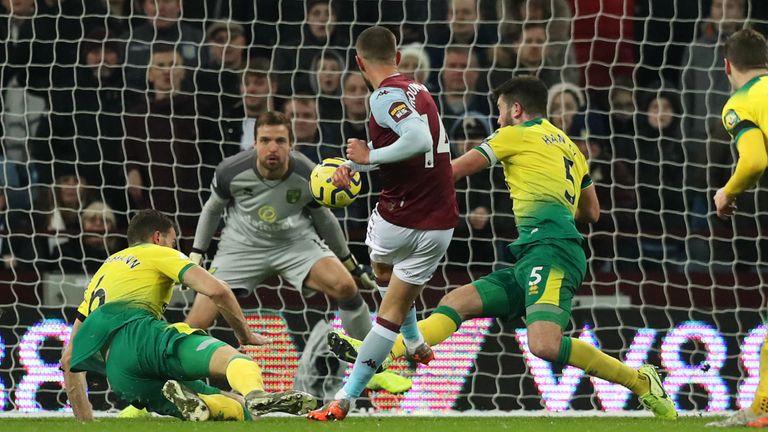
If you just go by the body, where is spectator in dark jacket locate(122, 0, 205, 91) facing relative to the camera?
toward the camera

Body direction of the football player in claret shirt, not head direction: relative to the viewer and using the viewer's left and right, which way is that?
facing away from the viewer and to the left of the viewer

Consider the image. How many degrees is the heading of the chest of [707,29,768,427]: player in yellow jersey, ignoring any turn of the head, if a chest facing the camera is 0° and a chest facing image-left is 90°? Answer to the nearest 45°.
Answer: approximately 135°

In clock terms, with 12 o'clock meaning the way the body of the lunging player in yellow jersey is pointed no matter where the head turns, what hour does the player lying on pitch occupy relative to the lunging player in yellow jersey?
The player lying on pitch is roughly at 10 o'clock from the lunging player in yellow jersey.

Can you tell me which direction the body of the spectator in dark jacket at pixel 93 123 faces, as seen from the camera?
toward the camera

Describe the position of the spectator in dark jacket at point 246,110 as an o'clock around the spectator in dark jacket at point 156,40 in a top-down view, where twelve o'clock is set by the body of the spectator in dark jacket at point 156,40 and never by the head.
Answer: the spectator in dark jacket at point 246,110 is roughly at 10 o'clock from the spectator in dark jacket at point 156,40.

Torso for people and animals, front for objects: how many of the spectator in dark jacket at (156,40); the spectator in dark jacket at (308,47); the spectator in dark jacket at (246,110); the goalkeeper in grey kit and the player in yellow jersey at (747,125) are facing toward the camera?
4

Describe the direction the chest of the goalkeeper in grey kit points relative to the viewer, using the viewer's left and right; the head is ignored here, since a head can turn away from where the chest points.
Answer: facing the viewer

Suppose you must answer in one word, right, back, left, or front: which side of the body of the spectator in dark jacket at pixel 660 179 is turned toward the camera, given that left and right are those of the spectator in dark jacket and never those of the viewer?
front

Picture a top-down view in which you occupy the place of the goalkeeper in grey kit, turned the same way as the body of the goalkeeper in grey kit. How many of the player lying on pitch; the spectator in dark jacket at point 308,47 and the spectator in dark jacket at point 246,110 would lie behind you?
2

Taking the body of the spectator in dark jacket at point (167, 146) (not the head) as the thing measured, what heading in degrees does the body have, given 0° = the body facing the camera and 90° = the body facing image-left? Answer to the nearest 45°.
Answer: approximately 0°

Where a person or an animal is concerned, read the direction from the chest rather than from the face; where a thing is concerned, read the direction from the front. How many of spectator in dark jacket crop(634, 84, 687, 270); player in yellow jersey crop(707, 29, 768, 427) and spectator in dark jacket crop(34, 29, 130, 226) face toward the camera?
2

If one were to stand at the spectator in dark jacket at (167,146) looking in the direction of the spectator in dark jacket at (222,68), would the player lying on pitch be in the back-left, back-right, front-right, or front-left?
back-right

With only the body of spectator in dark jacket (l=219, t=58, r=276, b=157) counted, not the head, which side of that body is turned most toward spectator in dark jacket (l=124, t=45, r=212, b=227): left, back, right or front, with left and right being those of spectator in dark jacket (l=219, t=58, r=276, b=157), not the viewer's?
right

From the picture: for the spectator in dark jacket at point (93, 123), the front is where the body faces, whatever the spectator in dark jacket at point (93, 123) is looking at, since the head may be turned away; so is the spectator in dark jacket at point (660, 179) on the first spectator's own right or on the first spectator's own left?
on the first spectator's own left

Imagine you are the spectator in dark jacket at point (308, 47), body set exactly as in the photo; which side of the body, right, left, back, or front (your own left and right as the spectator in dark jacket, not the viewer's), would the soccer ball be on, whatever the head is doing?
front

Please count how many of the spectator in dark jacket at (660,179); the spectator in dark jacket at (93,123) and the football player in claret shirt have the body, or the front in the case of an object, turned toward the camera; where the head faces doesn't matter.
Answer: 2
